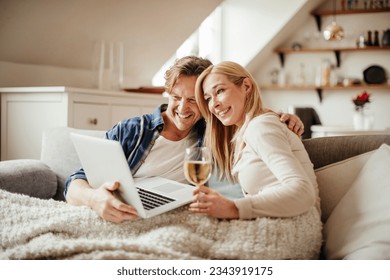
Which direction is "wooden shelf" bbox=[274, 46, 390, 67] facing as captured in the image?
toward the camera

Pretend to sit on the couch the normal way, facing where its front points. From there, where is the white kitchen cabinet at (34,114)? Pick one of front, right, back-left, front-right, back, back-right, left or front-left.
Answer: back-right

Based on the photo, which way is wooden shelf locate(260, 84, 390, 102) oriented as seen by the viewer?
toward the camera

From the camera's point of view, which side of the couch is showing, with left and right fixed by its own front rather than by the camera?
front

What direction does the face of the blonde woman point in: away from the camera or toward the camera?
toward the camera

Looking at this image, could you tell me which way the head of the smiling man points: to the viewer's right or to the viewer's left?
to the viewer's left

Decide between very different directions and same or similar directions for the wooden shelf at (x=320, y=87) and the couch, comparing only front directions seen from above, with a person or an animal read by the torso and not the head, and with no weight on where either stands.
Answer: same or similar directions

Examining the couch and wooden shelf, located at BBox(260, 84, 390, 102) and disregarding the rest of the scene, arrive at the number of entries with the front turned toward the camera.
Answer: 2

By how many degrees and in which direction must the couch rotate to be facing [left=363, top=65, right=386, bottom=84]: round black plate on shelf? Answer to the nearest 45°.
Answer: approximately 180°

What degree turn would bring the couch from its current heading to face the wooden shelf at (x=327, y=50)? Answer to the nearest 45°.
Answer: approximately 180°

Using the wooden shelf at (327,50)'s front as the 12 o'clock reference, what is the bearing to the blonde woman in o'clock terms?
The blonde woman is roughly at 12 o'clock from the wooden shelf.

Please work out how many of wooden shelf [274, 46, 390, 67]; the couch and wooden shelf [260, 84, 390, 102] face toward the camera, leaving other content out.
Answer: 3

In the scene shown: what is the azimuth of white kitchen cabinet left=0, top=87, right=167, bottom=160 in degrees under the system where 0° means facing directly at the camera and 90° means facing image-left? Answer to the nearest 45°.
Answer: approximately 315°

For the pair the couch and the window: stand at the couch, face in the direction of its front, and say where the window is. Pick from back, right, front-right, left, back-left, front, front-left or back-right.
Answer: back

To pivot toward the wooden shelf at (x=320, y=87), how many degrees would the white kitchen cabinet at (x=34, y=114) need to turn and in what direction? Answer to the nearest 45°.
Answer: approximately 90° to its left
